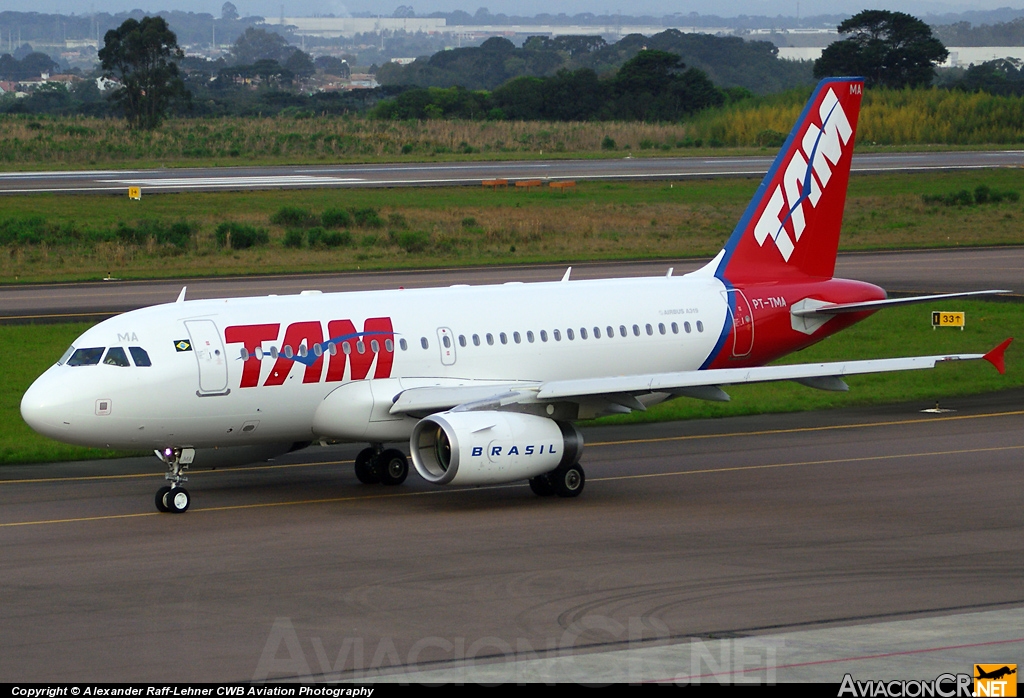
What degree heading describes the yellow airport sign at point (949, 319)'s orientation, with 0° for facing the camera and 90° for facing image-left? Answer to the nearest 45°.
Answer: approximately 0°

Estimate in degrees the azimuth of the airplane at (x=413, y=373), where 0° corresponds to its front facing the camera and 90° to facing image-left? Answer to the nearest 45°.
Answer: approximately 45°

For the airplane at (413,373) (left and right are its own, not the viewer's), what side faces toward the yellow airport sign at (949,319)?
back
